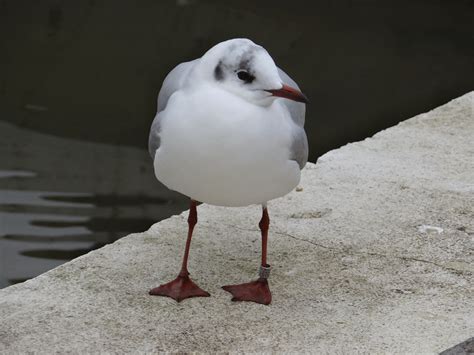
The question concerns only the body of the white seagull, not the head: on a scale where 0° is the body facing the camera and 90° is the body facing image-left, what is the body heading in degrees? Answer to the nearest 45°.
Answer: approximately 0°
